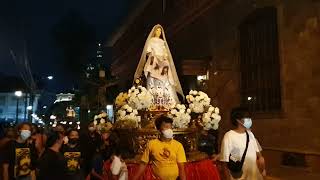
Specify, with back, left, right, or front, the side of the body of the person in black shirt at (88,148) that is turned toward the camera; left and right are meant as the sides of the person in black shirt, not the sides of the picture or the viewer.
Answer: front

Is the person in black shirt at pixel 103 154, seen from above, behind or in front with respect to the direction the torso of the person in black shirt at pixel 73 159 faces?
behind

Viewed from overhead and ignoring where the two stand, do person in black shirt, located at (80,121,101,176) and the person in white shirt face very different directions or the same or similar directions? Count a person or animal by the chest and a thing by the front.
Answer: same or similar directions

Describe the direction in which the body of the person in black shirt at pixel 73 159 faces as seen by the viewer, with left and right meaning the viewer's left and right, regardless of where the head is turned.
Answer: facing the viewer

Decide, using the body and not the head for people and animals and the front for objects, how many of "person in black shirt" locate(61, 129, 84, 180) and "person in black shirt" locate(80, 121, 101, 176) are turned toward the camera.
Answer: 2

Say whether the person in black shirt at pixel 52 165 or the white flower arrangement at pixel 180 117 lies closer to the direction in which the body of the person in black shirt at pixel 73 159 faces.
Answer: the person in black shirt

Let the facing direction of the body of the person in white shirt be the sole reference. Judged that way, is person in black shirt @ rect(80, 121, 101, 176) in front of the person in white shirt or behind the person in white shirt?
behind

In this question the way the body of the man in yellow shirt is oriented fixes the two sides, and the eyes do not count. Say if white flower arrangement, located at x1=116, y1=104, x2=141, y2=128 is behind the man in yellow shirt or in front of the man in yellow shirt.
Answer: behind

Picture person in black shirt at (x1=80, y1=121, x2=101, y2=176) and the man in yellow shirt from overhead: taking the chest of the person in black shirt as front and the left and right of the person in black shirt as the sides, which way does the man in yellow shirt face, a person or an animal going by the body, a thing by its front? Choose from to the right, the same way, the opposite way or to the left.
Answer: the same way

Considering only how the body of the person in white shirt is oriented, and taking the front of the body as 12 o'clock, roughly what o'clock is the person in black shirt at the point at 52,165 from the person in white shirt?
The person in black shirt is roughly at 4 o'clock from the person in white shirt.

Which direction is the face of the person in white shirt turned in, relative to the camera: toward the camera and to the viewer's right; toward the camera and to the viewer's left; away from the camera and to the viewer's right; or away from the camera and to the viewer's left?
toward the camera and to the viewer's right
